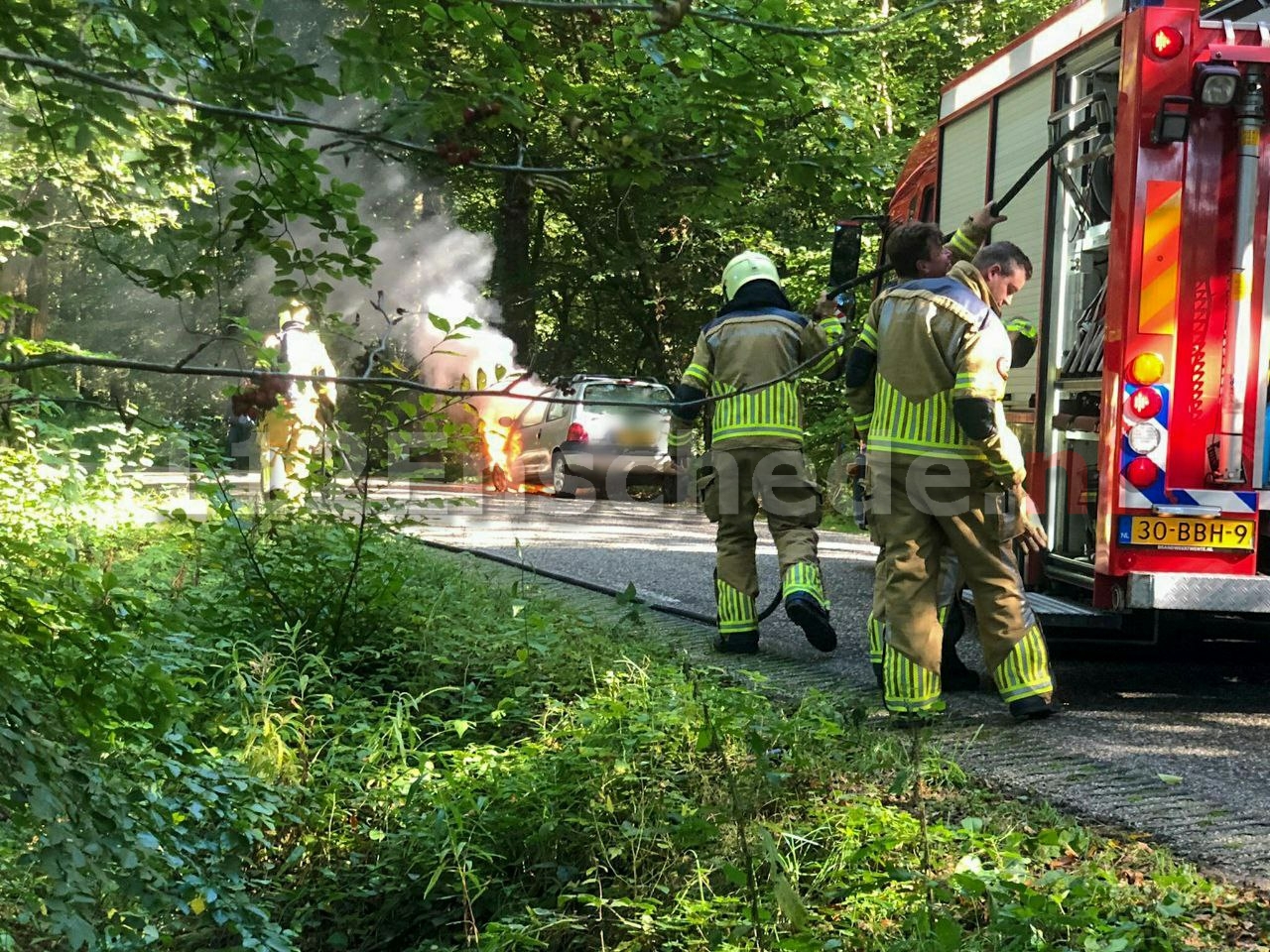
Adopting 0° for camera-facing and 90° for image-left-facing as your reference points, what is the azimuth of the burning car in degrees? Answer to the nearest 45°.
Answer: approximately 135°

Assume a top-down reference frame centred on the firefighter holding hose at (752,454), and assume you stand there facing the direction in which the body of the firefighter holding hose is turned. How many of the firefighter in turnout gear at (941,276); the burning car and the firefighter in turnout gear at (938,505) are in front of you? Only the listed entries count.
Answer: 1

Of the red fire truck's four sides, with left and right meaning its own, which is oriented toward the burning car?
front

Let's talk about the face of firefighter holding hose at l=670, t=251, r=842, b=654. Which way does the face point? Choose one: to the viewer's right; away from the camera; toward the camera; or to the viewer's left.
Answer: away from the camera

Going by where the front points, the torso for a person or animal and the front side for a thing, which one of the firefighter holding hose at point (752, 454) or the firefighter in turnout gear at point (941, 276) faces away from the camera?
the firefighter holding hose

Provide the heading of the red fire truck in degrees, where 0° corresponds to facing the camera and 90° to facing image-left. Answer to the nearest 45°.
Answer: approximately 135°

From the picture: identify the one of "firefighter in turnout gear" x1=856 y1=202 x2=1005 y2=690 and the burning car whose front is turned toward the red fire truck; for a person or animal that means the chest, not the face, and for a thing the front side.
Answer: the firefighter in turnout gear

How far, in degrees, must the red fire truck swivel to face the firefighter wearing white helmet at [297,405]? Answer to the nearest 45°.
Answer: approximately 90° to its left

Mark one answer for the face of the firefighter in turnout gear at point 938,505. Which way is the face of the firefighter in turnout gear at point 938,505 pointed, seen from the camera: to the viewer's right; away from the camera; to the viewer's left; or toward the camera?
to the viewer's right

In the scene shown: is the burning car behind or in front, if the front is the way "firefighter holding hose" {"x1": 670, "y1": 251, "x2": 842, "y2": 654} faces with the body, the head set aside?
in front

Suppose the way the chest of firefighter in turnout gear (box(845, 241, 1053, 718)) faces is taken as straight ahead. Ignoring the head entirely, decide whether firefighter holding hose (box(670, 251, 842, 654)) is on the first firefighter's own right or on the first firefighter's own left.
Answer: on the first firefighter's own left

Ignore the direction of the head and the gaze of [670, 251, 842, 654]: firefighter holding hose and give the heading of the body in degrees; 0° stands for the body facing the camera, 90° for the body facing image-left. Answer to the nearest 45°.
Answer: approximately 180°
